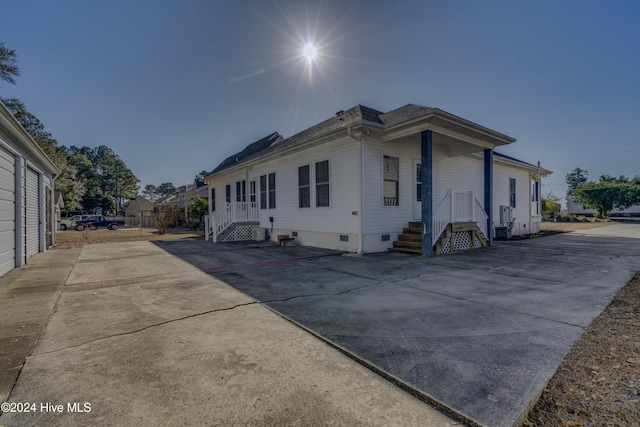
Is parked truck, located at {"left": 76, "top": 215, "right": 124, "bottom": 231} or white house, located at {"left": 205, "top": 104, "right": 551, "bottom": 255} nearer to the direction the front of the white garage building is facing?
the white house

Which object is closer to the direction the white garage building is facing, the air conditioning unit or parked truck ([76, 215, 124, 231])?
the air conditioning unit

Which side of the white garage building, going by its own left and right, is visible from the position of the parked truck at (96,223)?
left

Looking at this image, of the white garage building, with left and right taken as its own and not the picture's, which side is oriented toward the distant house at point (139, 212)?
left

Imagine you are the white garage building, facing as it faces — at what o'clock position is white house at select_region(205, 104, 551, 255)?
The white house is roughly at 1 o'clock from the white garage building.

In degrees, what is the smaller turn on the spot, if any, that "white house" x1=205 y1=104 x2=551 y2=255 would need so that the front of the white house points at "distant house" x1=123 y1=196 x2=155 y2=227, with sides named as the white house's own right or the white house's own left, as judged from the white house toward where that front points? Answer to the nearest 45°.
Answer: approximately 180°

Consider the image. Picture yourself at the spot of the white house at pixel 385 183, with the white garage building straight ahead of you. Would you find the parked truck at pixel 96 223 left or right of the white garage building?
right

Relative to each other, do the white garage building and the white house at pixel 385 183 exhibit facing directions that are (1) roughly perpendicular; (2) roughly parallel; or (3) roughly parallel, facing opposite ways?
roughly perpendicular

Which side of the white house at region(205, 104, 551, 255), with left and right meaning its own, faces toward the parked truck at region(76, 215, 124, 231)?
back

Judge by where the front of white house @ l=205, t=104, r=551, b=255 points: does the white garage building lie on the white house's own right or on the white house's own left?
on the white house's own right

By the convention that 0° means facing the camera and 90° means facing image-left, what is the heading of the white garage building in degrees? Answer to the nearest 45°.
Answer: approximately 270°
